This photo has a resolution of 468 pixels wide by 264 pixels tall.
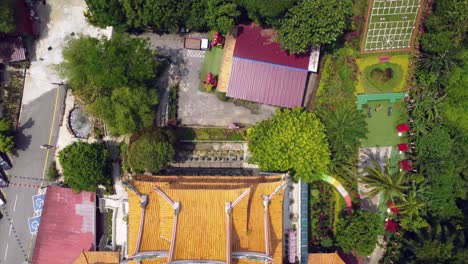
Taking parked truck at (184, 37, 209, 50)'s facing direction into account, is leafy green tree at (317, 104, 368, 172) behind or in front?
in front

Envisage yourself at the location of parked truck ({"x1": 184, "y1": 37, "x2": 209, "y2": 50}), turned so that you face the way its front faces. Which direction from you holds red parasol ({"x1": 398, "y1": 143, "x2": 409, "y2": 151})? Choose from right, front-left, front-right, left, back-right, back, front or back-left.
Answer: front

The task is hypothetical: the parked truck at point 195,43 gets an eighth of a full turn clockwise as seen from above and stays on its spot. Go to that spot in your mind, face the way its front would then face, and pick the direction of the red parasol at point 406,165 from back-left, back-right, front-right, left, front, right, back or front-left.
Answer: front-left

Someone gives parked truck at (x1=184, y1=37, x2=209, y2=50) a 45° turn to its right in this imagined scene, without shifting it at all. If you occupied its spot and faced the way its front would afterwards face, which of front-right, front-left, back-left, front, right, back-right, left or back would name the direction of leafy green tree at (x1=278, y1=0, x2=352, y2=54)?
front

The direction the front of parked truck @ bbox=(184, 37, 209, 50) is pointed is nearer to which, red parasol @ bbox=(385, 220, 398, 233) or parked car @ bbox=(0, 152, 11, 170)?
the red parasol

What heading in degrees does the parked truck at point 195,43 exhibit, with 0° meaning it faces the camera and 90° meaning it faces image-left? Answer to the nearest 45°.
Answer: approximately 270°

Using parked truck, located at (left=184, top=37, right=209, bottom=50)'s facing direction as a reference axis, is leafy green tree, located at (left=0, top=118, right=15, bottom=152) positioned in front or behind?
behind

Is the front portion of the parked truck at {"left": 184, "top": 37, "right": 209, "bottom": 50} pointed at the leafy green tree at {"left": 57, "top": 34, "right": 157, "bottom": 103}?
no

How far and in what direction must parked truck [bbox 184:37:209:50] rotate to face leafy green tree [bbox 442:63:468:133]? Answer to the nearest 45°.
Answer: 0° — it already faces it

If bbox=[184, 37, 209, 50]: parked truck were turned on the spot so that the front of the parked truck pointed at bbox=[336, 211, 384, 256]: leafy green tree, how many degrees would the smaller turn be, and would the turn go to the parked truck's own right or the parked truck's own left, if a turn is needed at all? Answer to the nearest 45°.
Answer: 0° — it already faces it

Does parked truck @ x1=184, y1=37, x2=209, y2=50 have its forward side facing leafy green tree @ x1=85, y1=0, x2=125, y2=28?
no

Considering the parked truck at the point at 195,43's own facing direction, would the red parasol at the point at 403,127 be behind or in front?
in front
